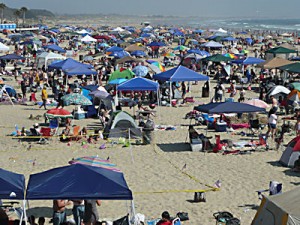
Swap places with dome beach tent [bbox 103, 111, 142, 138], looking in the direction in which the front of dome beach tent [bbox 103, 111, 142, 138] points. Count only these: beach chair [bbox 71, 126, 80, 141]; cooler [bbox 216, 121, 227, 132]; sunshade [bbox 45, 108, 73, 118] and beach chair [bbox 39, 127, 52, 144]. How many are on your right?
3

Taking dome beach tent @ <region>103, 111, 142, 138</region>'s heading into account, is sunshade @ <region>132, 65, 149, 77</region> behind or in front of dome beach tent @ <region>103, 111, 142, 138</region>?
behind

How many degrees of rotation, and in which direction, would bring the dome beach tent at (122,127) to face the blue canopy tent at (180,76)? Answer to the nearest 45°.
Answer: approximately 135° to its left

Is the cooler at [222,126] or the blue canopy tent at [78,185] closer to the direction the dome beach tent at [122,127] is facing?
the blue canopy tent

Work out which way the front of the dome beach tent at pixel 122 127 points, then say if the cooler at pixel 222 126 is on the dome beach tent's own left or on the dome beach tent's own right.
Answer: on the dome beach tent's own left

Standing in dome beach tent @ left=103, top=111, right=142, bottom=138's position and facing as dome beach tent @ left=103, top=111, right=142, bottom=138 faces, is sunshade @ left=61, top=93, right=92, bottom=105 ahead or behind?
behind

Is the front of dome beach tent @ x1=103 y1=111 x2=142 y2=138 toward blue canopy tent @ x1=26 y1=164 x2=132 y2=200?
yes

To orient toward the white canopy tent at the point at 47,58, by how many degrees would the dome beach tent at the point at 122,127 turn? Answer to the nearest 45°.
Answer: approximately 180°

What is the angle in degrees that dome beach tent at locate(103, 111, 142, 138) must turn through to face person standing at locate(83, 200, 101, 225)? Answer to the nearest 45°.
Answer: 0° — it already faces them

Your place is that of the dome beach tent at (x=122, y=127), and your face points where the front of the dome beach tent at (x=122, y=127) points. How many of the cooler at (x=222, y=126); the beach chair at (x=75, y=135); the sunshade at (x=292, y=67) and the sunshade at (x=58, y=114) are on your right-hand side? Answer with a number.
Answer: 2

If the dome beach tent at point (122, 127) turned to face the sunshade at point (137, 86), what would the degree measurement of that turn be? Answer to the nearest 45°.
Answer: approximately 180°

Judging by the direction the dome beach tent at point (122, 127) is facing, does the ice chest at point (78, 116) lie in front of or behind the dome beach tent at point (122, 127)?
behind

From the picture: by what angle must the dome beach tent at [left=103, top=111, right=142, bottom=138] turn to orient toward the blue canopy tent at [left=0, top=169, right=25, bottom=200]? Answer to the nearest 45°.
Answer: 0° — it already faces it

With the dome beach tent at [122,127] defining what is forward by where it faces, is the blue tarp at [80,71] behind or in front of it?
behind

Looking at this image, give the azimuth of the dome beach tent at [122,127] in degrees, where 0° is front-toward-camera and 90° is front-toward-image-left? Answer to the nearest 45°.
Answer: approximately 0°

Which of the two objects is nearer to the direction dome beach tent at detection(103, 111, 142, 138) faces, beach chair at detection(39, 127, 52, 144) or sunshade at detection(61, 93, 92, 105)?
the beach chair

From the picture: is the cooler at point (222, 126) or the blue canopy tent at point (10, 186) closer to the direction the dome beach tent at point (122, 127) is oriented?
the blue canopy tent
